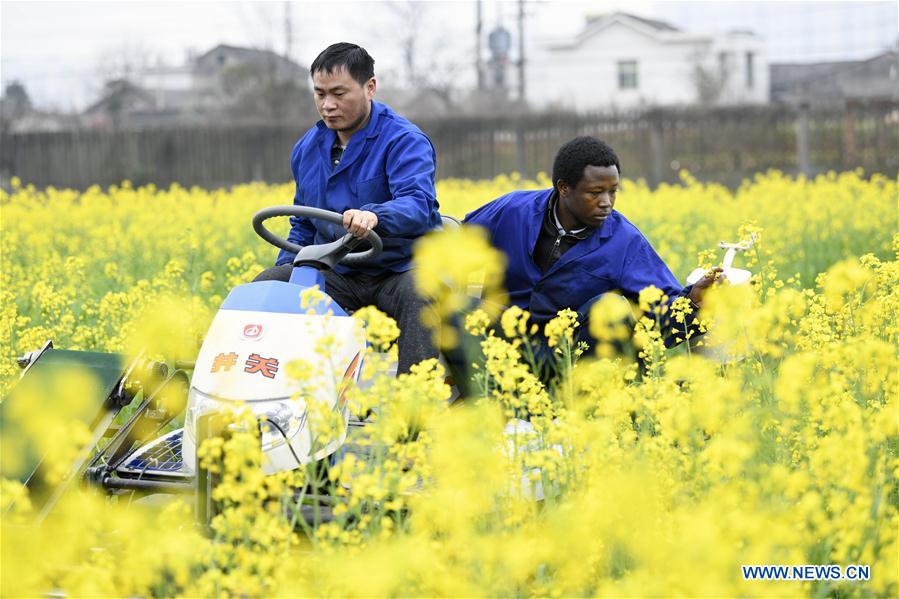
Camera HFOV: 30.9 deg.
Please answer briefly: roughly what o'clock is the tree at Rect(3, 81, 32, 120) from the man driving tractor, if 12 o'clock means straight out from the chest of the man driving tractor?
The tree is roughly at 4 o'clock from the man driving tractor.

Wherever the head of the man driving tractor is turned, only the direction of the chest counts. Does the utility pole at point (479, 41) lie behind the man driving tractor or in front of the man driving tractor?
behind

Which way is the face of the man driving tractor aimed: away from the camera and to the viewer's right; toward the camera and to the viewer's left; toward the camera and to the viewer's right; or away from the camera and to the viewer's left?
toward the camera and to the viewer's left

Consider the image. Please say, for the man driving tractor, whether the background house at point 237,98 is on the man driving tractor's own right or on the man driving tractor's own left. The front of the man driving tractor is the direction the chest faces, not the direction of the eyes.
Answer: on the man driving tractor's own right

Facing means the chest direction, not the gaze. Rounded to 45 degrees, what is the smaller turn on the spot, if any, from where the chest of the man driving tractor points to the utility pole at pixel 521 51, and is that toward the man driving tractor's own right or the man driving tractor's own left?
approximately 135° to the man driving tractor's own right

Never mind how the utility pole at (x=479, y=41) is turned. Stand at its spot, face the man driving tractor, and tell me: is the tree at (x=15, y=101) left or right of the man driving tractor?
right

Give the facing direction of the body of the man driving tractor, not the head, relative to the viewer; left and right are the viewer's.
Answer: facing the viewer and to the left of the viewer
